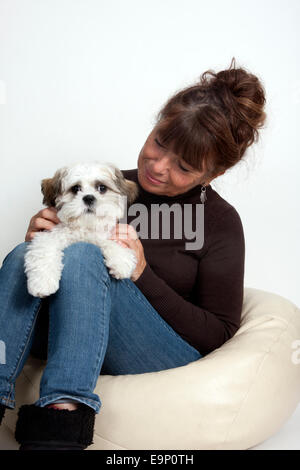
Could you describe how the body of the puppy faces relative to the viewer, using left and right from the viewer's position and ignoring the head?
facing the viewer

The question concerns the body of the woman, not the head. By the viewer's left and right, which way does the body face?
facing the viewer and to the left of the viewer

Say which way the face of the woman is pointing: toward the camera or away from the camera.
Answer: toward the camera
